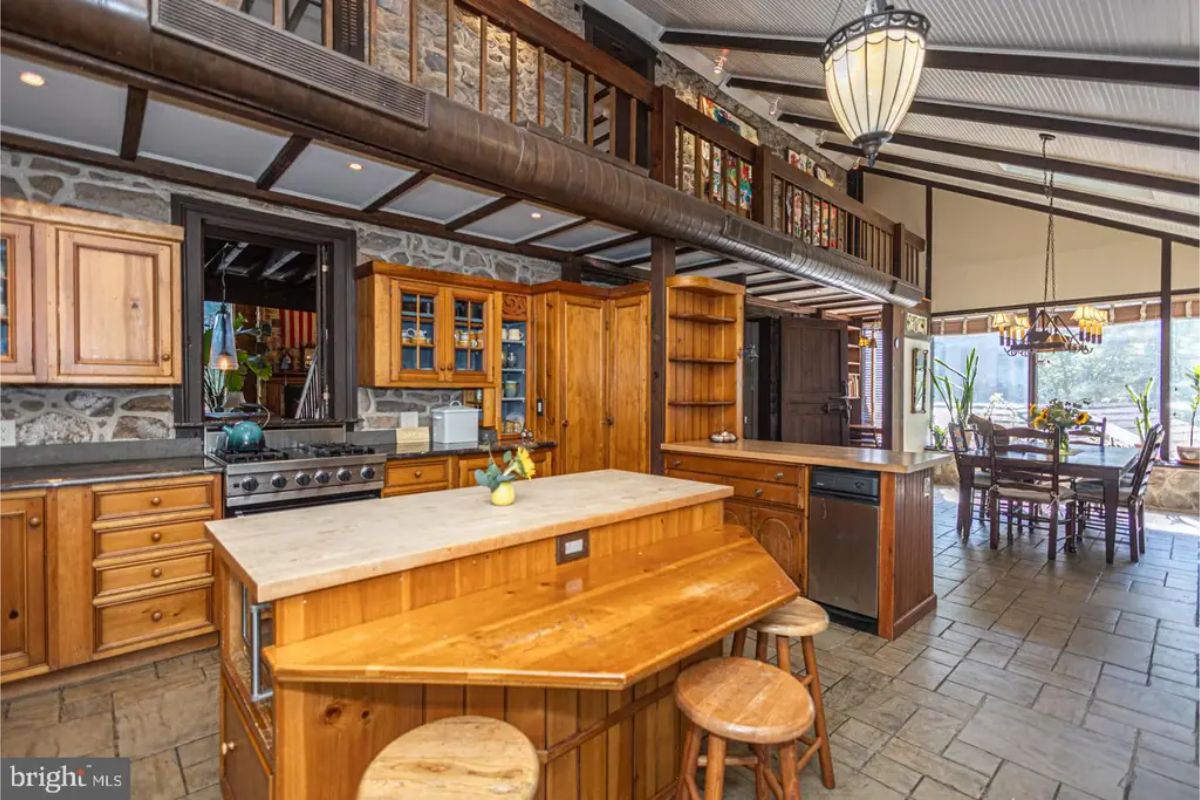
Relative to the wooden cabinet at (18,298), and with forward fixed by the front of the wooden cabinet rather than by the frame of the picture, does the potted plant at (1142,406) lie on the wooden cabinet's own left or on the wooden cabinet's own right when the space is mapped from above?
on the wooden cabinet's own left

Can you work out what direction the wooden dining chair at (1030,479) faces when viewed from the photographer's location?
facing away from the viewer and to the right of the viewer

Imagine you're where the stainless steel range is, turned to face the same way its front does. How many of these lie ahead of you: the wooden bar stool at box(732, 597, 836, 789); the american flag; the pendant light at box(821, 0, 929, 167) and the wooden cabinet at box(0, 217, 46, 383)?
2

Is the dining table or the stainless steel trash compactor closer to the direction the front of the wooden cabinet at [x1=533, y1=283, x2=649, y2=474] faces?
the stainless steel trash compactor

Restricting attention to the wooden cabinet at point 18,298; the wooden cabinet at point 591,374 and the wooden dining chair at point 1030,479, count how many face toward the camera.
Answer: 2

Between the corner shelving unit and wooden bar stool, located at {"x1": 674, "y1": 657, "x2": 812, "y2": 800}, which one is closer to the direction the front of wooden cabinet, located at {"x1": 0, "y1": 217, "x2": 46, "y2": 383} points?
the wooden bar stool

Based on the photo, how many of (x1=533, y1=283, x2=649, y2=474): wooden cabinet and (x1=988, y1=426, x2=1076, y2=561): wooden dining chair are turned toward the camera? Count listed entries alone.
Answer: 1

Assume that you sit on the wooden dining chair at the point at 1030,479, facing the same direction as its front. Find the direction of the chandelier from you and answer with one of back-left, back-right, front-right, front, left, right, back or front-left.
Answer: front-left

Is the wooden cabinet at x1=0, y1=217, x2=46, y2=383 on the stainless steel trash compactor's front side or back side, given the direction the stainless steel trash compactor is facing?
on the front side

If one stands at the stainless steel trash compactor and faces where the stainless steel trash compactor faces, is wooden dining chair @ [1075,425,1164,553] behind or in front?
behind
